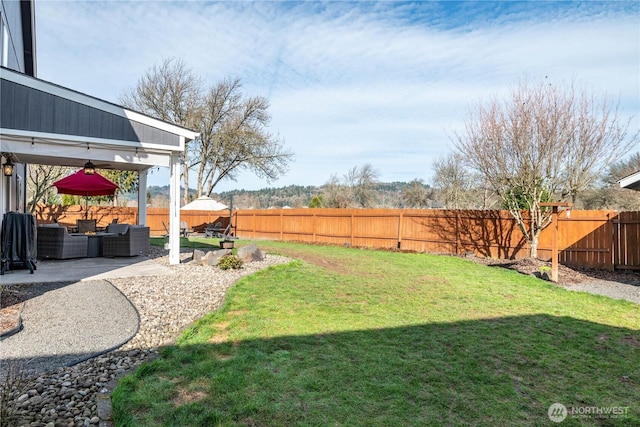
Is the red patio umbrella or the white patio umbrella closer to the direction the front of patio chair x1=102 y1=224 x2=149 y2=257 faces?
the red patio umbrella

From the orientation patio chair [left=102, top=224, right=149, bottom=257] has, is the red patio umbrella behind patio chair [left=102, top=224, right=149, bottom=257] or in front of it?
in front

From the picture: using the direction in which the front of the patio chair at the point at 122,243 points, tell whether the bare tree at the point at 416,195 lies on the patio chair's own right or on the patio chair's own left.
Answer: on the patio chair's own right

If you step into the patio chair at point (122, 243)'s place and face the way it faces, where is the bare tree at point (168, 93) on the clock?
The bare tree is roughly at 2 o'clock from the patio chair.

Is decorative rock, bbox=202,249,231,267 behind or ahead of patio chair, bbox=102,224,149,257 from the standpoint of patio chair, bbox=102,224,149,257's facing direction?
behind

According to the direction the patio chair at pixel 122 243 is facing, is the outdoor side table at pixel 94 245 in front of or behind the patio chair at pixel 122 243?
in front

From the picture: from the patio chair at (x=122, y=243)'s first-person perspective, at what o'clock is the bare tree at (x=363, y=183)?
The bare tree is roughly at 3 o'clock from the patio chair.

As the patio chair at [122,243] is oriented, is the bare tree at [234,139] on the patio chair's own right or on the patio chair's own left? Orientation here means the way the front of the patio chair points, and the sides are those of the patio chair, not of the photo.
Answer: on the patio chair's own right

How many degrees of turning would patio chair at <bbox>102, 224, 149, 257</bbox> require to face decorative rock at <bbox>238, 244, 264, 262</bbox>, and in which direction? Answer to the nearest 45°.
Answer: approximately 180°

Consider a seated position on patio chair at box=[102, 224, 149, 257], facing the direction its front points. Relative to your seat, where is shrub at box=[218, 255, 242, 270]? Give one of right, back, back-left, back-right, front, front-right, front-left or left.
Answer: back

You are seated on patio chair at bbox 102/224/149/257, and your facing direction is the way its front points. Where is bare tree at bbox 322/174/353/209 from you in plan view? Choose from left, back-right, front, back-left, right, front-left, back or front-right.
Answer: right

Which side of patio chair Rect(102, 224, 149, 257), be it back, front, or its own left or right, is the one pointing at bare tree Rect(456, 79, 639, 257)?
back

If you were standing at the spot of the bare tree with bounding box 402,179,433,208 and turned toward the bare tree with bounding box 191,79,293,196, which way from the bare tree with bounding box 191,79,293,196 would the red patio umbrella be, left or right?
left

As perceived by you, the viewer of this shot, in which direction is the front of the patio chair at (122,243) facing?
facing away from the viewer and to the left of the viewer

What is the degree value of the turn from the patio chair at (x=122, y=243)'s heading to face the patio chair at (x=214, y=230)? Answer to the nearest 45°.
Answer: approximately 90° to its right

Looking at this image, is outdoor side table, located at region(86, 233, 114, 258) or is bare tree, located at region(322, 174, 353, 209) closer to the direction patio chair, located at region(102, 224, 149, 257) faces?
the outdoor side table

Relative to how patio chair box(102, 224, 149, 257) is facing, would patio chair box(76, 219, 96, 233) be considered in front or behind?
in front

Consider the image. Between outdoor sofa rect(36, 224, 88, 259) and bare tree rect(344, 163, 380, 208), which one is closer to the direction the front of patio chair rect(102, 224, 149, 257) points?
the outdoor sofa

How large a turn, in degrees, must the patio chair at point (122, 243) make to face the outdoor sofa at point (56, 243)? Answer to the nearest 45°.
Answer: approximately 45° to its left
